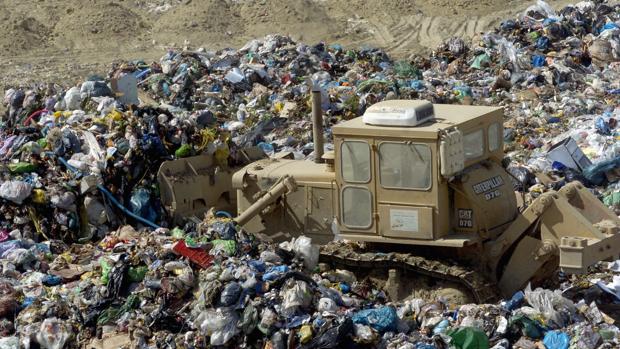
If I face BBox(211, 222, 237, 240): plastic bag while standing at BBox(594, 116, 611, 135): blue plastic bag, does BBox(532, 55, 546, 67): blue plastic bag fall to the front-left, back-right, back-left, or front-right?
back-right

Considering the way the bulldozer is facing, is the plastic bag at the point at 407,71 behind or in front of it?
in front
